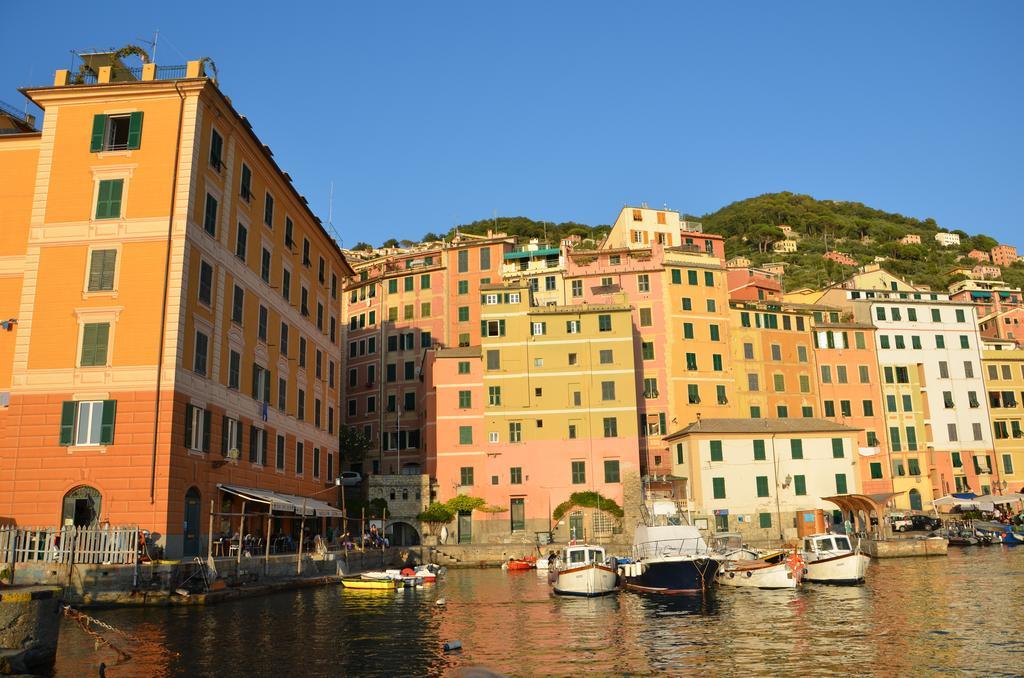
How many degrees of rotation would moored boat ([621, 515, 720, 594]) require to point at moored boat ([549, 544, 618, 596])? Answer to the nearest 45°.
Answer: approximately 135° to its right

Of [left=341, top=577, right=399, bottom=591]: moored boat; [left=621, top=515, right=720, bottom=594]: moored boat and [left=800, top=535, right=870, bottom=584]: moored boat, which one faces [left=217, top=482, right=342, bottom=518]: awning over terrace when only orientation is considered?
[left=341, top=577, right=399, bottom=591]: moored boat

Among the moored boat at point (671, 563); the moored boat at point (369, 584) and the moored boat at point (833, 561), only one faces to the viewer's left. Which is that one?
the moored boat at point (369, 584)

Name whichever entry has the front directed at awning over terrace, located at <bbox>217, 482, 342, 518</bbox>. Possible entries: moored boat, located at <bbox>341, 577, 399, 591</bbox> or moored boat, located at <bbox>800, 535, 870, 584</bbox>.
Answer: moored boat, located at <bbox>341, 577, 399, 591</bbox>

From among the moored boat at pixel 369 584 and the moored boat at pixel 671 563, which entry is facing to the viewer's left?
the moored boat at pixel 369 584

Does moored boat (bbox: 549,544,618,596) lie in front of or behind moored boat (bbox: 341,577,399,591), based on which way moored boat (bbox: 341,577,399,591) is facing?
behind

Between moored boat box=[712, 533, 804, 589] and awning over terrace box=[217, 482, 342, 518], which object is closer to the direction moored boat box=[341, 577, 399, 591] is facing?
the awning over terrace

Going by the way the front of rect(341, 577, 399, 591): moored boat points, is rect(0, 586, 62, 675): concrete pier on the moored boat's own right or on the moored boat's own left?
on the moored boat's own left

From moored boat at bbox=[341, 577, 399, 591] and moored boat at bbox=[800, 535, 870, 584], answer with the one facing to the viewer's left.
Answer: moored boat at bbox=[341, 577, 399, 591]

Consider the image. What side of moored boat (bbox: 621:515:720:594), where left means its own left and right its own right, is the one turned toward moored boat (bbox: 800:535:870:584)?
left

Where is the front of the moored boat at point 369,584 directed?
to the viewer's left

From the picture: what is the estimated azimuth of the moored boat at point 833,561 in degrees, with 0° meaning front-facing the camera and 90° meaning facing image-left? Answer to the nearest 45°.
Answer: approximately 315°

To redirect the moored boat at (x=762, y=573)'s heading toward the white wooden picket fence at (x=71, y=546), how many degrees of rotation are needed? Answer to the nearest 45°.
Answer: approximately 90° to its right
